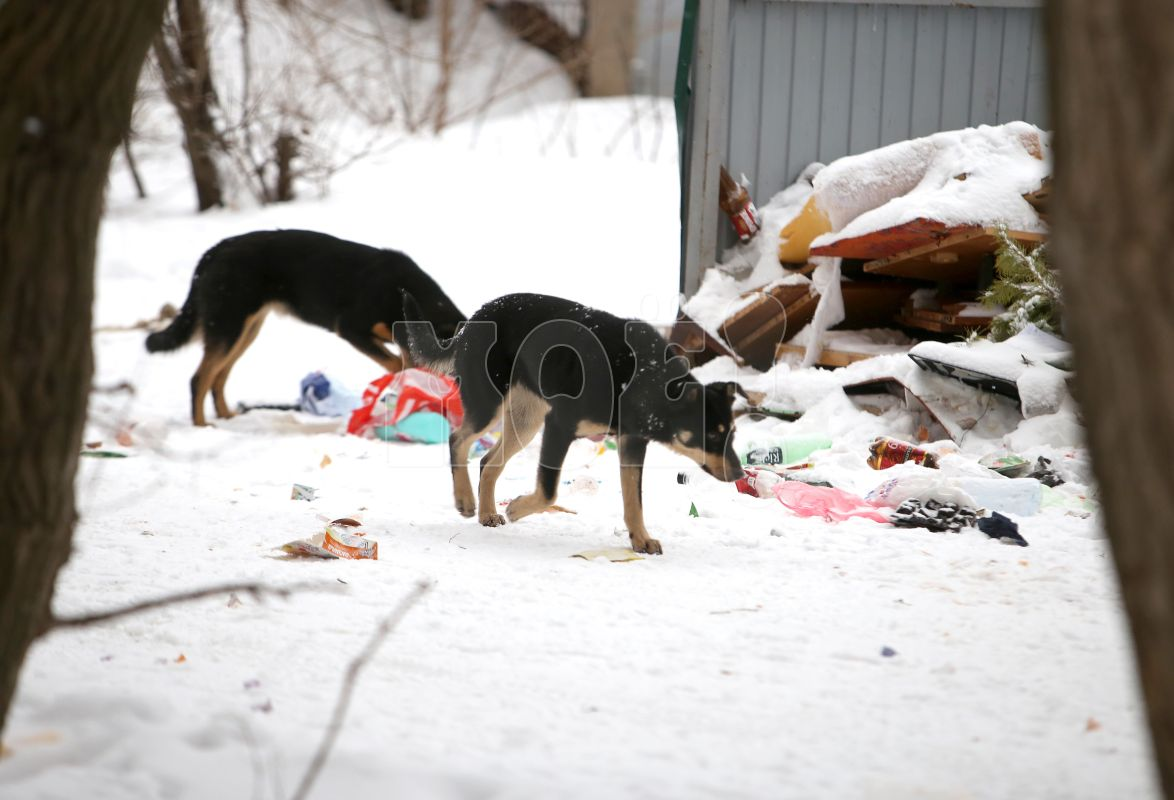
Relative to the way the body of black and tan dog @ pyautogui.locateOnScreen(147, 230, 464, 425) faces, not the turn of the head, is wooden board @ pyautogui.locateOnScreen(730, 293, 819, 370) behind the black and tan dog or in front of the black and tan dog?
in front

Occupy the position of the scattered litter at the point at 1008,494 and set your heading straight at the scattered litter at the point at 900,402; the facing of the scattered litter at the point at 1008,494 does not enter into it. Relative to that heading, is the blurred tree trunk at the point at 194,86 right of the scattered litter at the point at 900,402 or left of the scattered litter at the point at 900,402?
left

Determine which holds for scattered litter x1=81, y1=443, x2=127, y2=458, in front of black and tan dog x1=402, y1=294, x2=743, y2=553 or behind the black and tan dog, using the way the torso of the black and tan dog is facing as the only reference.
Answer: behind

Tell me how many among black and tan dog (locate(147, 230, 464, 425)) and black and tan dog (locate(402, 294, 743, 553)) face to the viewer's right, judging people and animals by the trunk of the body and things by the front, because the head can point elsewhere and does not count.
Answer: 2

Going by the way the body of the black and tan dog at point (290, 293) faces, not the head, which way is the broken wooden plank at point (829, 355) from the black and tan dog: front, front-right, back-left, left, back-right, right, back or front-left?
front

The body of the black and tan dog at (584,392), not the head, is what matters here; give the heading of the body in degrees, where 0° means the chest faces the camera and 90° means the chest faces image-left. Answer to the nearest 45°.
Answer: approximately 270°

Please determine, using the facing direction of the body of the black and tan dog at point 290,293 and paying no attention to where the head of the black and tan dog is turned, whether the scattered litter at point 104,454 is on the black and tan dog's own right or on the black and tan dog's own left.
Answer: on the black and tan dog's own right

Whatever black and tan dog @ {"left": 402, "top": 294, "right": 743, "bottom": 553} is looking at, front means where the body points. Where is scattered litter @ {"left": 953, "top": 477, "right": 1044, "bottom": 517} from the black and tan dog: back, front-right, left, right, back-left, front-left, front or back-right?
front

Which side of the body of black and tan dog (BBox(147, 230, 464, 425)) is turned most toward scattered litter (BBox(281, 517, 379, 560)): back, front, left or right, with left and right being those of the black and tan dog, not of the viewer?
right

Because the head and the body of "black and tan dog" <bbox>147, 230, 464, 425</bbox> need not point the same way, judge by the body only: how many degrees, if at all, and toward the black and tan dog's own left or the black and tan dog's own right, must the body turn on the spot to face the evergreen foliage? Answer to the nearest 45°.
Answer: approximately 45° to the black and tan dog's own right

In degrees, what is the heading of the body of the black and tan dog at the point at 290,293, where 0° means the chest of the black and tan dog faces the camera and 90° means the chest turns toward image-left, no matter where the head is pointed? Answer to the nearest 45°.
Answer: approximately 270°

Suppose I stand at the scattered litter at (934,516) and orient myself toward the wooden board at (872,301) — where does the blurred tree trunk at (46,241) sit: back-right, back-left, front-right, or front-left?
back-left

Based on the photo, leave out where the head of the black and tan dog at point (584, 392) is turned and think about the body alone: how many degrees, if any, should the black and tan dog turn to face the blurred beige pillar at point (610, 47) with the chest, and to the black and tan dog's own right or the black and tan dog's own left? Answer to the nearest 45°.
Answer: approximately 90° to the black and tan dog's own left

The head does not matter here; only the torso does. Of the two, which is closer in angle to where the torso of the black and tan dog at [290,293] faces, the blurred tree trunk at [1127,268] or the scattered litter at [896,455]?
the scattered litter

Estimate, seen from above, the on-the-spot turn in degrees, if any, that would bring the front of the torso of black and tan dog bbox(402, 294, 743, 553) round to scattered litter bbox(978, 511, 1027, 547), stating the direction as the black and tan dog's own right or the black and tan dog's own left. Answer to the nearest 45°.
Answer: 0° — it already faces it
